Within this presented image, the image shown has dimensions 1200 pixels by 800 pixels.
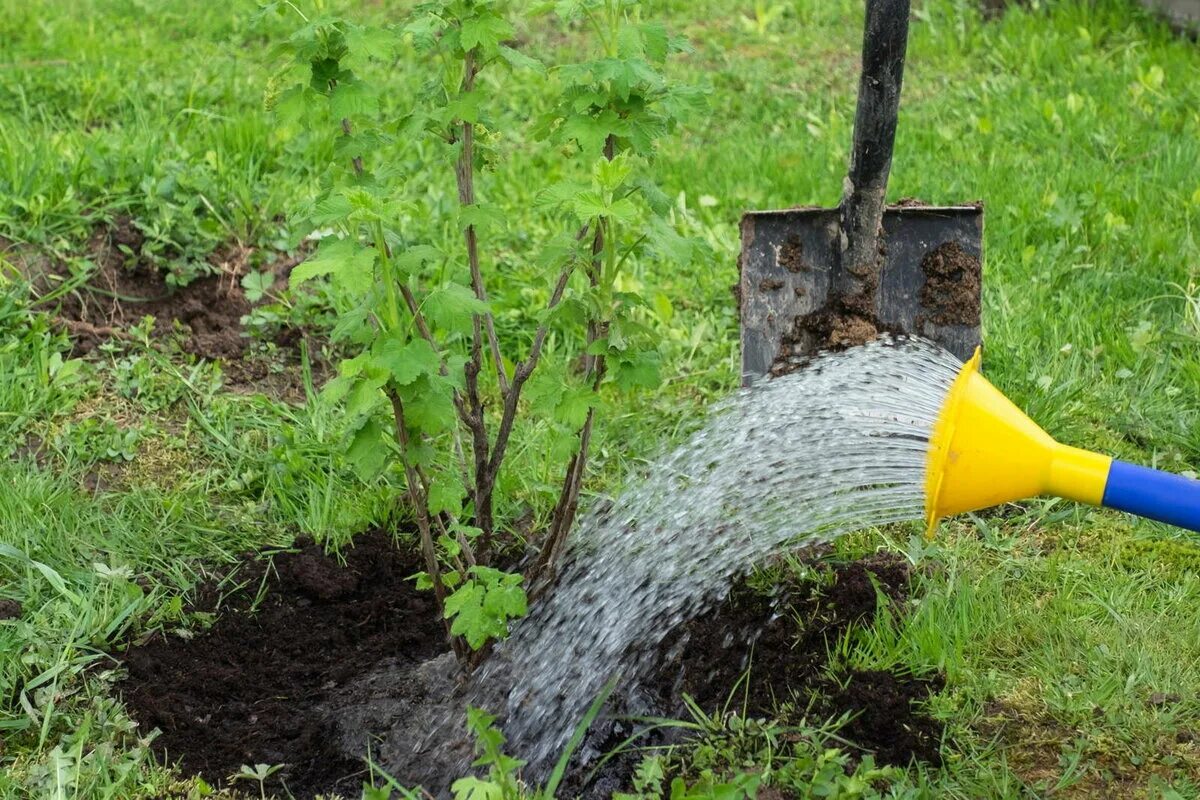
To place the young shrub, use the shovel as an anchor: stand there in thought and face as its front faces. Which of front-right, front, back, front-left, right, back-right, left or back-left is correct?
front-right

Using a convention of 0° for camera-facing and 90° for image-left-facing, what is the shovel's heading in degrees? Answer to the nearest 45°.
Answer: approximately 0°
